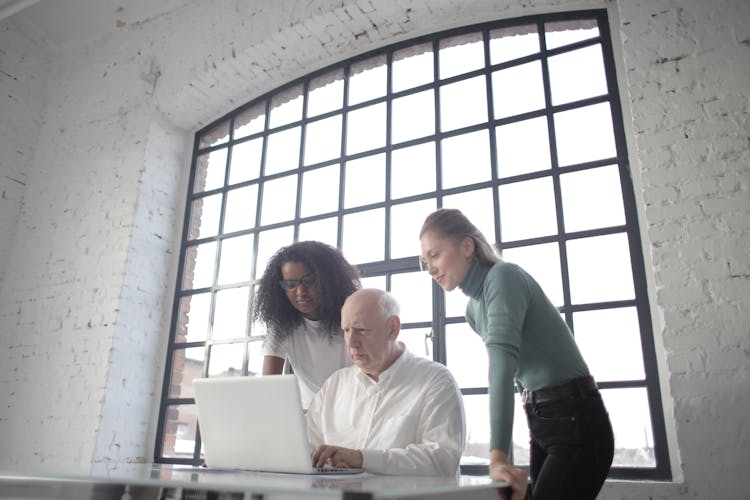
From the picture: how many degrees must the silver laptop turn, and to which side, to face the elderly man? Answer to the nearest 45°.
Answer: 0° — it already faces them

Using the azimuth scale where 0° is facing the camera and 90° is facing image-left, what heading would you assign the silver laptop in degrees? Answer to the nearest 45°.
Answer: approximately 225°

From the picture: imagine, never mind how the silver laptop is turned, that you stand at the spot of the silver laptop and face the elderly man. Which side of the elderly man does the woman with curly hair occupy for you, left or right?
left

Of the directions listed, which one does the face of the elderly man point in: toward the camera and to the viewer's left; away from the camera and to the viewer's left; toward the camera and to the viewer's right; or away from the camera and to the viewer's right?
toward the camera and to the viewer's left

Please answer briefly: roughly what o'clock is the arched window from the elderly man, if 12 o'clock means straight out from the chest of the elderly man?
The arched window is roughly at 5 o'clock from the elderly man.

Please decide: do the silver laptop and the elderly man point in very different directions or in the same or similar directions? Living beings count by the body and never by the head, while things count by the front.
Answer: very different directions

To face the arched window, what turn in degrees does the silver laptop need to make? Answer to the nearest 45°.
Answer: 0° — it already faces it

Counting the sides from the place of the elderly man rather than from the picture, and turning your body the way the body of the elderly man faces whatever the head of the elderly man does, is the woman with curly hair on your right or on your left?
on your right

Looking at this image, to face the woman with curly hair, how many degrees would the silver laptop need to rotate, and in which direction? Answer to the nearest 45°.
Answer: approximately 45° to its left

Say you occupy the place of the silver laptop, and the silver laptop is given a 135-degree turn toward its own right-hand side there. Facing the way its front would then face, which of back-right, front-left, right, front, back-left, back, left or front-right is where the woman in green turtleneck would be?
left
